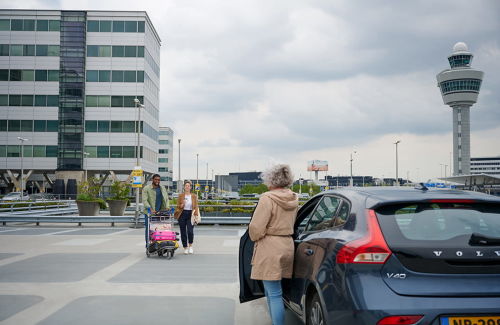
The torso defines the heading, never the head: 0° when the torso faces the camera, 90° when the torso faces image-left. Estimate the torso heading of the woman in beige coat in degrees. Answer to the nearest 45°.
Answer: approximately 135°

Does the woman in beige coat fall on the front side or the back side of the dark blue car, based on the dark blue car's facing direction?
on the front side

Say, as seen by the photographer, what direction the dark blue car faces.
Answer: facing away from the viewer and to the left of the viewer

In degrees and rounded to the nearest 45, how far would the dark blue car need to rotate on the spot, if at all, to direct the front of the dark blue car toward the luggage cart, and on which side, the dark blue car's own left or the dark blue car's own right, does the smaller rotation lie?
0° — it already faces it

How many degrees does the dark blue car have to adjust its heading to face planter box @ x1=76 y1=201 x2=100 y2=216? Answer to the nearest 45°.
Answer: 0° — it already faces it

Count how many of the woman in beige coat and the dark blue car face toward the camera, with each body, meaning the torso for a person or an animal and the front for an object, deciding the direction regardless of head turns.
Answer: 0

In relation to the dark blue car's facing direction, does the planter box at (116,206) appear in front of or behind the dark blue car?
in front
